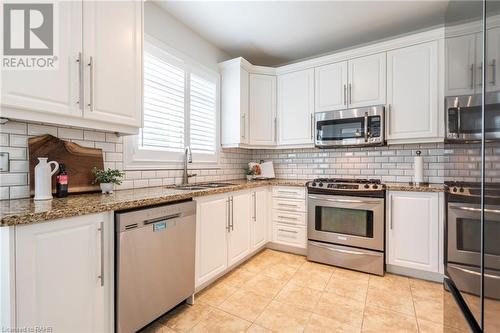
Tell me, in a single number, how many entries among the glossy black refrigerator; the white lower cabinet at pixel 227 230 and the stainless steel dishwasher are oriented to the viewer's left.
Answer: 1

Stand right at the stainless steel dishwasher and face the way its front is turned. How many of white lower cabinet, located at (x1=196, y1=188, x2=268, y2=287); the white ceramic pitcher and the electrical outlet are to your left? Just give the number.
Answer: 1

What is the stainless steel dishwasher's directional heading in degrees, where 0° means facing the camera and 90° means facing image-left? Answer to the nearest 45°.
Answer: approximately 315°

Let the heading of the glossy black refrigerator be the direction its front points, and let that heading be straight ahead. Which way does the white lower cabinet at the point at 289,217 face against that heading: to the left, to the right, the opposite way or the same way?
to the left

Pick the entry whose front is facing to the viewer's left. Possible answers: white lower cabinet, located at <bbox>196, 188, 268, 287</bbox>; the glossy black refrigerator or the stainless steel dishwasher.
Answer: the glossy black refrigerator

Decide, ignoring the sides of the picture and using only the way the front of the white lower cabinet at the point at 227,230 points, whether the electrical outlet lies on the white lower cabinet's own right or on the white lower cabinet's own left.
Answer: on the white lower cabinet's own right

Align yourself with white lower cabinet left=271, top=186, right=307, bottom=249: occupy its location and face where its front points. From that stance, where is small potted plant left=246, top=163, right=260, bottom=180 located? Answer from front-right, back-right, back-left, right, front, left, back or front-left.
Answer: right

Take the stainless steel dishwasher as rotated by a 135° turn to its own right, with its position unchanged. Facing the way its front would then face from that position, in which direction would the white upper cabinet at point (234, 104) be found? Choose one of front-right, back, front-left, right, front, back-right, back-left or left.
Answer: back-right

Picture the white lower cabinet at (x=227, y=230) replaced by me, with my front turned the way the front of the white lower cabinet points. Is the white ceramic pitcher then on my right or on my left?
on my right

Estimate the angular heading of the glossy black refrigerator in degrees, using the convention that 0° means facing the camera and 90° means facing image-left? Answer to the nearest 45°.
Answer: approximately 90°
